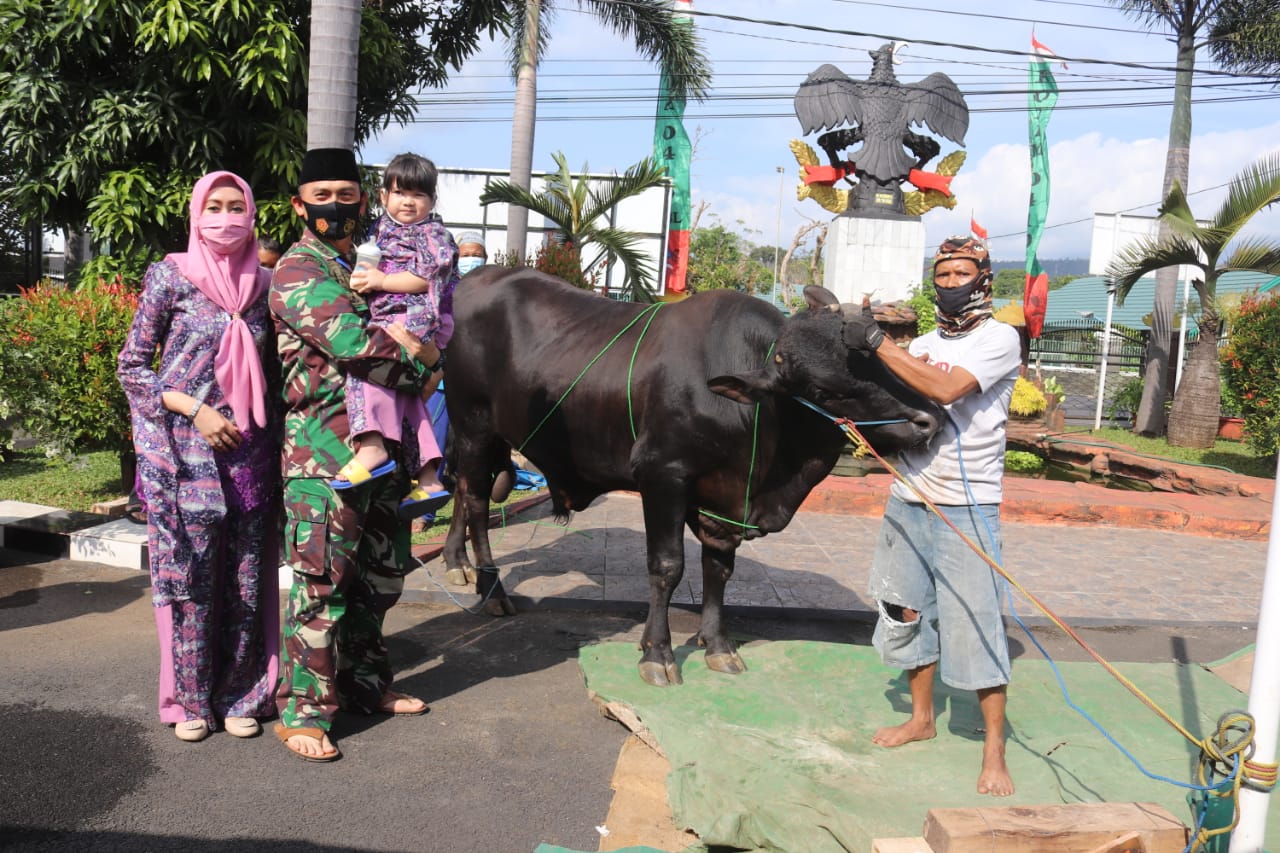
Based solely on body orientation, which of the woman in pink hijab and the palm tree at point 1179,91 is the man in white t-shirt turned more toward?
the woman in pink hijab

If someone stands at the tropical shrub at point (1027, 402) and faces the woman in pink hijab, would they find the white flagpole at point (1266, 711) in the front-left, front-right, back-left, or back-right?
front-left

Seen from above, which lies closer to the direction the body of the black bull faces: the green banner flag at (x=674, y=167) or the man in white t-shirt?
the man in white t-shirt

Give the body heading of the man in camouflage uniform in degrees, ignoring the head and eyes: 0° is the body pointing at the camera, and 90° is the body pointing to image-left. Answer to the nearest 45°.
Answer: approximately 315°

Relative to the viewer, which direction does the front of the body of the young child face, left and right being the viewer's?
facing the viewer and to the left of the viewer

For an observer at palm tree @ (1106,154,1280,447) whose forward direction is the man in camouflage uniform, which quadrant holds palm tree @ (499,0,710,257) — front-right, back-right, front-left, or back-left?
front-right

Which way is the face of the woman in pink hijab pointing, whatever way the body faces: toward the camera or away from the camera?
toward the camera

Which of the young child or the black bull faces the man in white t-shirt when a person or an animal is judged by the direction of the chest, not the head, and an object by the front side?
the black bull

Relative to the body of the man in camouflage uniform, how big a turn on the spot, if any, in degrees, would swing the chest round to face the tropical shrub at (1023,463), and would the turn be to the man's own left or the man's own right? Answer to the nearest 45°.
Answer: approximately 90° to the man's own left

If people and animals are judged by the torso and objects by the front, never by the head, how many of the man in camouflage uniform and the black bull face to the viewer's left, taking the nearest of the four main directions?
0

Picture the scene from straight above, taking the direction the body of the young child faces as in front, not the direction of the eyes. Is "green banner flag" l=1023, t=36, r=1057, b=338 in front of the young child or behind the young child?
behind
